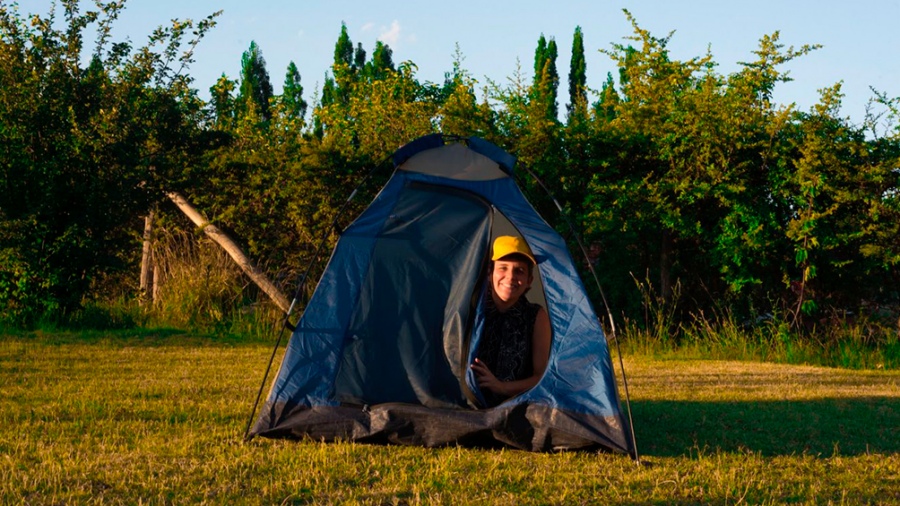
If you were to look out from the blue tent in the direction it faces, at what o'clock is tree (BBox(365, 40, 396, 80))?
The tree is roughly at 6 o'clock from the blue tent.

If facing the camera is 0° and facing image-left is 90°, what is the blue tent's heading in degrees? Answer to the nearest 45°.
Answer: approximately 0°

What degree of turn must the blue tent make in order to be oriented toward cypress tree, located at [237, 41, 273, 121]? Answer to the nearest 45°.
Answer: approximately 180°

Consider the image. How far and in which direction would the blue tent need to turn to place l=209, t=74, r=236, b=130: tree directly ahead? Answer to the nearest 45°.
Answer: approximately 180°

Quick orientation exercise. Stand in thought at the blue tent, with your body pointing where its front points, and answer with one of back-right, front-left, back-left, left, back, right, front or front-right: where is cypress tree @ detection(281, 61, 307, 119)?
back

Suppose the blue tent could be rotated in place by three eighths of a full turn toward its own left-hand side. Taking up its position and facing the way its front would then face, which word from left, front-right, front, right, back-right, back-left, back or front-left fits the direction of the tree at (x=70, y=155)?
left
